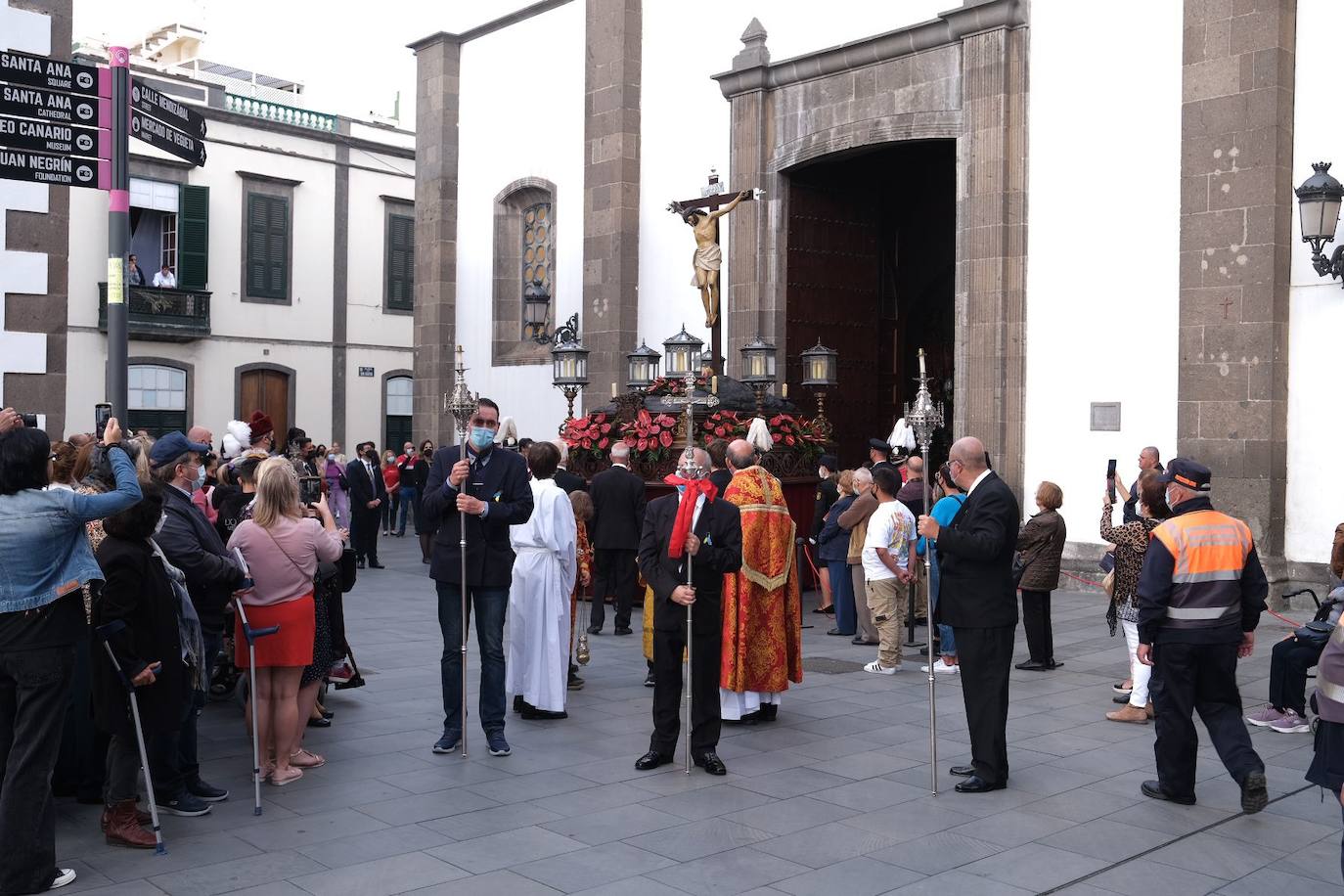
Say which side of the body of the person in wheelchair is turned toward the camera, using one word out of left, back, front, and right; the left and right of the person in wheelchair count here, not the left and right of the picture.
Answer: left

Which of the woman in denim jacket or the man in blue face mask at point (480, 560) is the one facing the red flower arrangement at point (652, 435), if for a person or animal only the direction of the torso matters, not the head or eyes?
the woman in denim jacket

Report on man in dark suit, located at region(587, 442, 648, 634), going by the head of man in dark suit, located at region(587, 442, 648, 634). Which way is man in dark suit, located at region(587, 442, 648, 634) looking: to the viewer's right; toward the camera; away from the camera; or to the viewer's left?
away from the camera

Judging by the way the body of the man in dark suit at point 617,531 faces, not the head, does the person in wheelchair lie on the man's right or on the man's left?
on the man's right

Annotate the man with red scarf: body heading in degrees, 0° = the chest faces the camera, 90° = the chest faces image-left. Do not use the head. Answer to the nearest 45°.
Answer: approximately 0°

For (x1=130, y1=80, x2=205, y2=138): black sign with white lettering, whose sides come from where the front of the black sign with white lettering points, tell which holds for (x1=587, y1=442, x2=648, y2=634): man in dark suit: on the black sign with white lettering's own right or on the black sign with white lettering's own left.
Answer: on the black sign with white lettering's own left

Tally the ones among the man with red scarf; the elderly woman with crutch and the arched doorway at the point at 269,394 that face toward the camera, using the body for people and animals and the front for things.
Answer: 2

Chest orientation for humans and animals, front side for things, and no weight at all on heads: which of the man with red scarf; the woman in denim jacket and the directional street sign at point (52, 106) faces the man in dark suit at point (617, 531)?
the woman in denim jacket

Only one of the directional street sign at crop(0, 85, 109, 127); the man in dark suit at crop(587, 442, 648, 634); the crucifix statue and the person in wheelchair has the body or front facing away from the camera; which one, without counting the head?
the man in dark suit

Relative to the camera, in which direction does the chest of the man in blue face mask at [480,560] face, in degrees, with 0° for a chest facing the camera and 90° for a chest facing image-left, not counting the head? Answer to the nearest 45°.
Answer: approximately 0°
